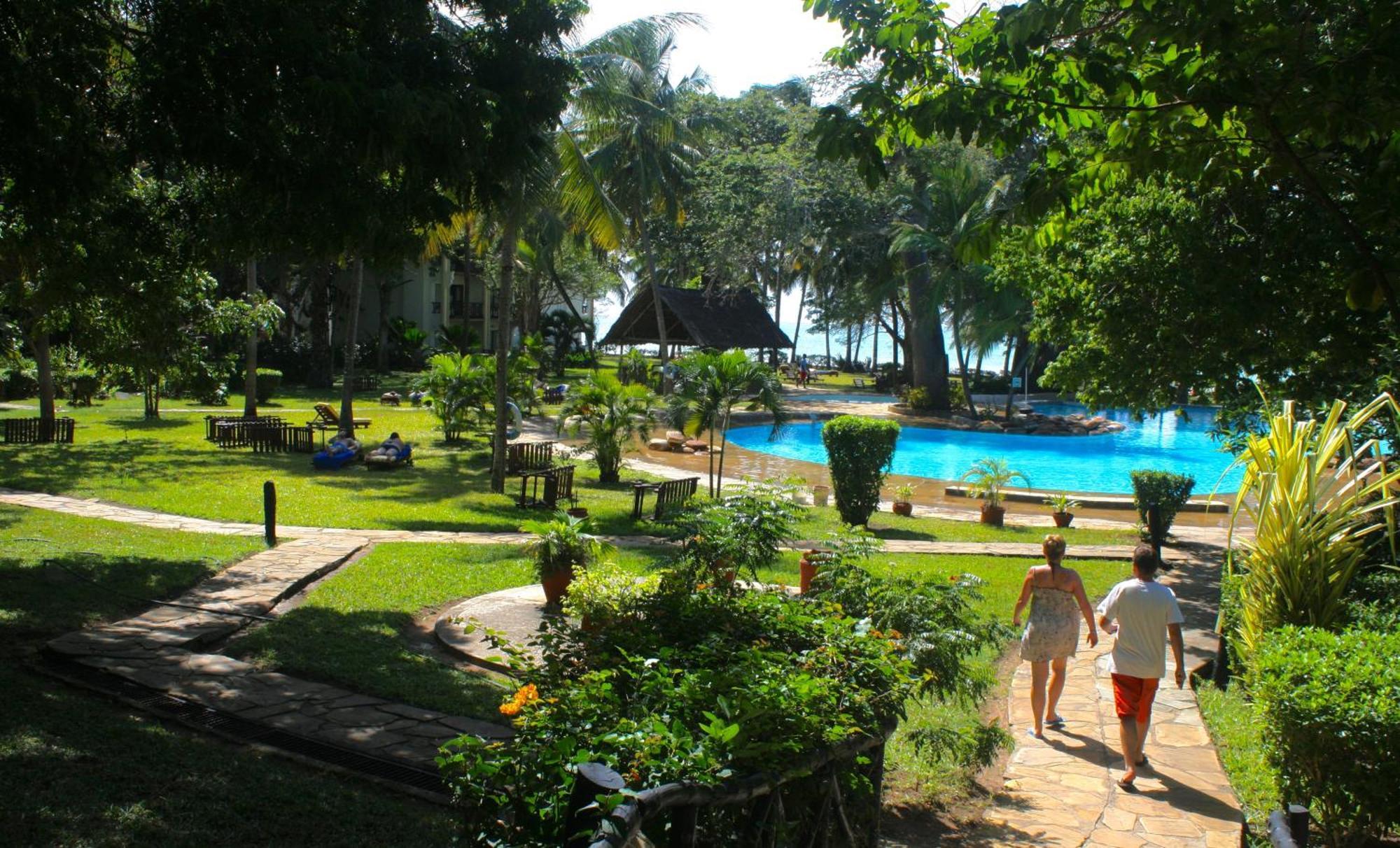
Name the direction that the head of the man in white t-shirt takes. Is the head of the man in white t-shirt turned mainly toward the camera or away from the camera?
away from the camera

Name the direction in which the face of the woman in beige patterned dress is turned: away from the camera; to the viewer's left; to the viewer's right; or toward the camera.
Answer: away from the camera

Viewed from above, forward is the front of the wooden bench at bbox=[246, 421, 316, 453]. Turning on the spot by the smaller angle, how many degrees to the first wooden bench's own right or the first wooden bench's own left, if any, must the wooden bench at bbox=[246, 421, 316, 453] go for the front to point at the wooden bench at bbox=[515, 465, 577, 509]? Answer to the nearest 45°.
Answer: approximately 135° to the first wooden bench's own right

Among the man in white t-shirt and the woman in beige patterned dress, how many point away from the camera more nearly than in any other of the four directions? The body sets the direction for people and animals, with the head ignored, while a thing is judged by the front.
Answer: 2

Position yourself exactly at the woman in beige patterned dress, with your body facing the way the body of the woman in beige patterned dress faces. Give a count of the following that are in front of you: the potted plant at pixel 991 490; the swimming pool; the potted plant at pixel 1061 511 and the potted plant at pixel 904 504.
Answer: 4

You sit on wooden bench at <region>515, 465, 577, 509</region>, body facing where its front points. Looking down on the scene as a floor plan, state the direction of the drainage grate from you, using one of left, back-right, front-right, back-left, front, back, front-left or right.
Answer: back-left

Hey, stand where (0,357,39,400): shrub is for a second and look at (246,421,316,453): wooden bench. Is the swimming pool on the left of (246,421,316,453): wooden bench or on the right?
left

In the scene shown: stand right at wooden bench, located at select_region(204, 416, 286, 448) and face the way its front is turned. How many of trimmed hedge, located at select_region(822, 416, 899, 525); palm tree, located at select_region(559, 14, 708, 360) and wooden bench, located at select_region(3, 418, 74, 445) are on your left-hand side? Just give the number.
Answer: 1

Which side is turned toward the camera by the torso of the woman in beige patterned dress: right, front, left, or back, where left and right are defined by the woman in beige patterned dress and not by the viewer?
back

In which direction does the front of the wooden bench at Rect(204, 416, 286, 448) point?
away from the camera

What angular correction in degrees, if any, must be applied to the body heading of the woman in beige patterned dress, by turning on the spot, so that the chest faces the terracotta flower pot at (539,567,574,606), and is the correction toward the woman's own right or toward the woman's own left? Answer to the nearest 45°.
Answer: approximately 90° to the woman's own left

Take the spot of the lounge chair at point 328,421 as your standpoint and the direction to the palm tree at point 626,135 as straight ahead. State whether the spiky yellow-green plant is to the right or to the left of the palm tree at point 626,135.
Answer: right

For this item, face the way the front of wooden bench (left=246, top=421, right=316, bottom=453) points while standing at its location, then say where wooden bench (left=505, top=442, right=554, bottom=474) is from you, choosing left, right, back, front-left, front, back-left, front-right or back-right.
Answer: back-right

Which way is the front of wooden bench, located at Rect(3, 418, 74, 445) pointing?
away from the camera
